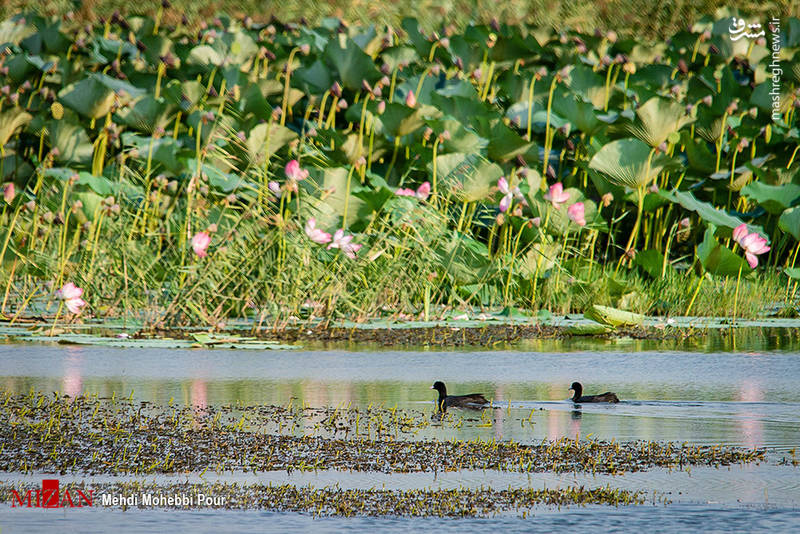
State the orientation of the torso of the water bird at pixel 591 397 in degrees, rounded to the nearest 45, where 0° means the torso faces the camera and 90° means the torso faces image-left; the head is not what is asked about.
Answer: approximately 90°

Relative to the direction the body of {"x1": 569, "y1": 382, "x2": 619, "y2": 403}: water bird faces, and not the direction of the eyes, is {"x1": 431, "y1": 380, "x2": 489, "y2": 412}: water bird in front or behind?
in front

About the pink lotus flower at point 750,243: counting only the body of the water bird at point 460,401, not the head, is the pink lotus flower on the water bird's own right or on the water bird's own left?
on the water bird's own right

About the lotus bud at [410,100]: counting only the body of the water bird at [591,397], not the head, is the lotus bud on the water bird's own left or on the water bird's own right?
on the water bird's own right

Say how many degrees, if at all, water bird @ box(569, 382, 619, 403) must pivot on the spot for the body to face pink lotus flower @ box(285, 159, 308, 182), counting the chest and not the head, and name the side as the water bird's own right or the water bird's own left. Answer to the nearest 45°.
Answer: approximately 45° to the water bird's own right

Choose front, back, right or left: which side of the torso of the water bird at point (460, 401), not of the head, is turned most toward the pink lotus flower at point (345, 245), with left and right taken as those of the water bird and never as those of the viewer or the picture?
right

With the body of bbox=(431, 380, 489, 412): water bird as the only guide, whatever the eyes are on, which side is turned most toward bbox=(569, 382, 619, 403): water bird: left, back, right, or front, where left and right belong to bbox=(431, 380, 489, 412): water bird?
back

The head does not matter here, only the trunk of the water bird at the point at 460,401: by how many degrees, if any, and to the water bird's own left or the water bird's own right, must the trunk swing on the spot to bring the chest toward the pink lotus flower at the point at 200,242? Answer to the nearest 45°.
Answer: approximately 45° to the water bird's own right

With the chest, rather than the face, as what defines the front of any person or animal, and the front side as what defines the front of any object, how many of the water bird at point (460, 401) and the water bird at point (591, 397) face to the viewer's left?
2

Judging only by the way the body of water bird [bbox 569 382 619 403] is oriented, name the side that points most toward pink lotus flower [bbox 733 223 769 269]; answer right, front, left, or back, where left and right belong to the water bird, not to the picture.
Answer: right

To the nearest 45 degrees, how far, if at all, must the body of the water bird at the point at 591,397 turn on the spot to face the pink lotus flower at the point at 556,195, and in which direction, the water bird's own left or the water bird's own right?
approximately 90° to the water bird's own right

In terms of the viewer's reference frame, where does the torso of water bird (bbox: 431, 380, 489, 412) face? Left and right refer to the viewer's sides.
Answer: facing to the left of the viewer
